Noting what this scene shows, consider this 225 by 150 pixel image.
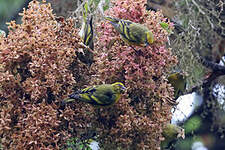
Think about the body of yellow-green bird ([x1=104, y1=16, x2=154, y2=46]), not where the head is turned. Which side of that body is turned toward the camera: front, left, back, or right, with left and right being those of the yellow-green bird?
right

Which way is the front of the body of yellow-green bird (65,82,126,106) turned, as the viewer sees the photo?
to the viewer's right
